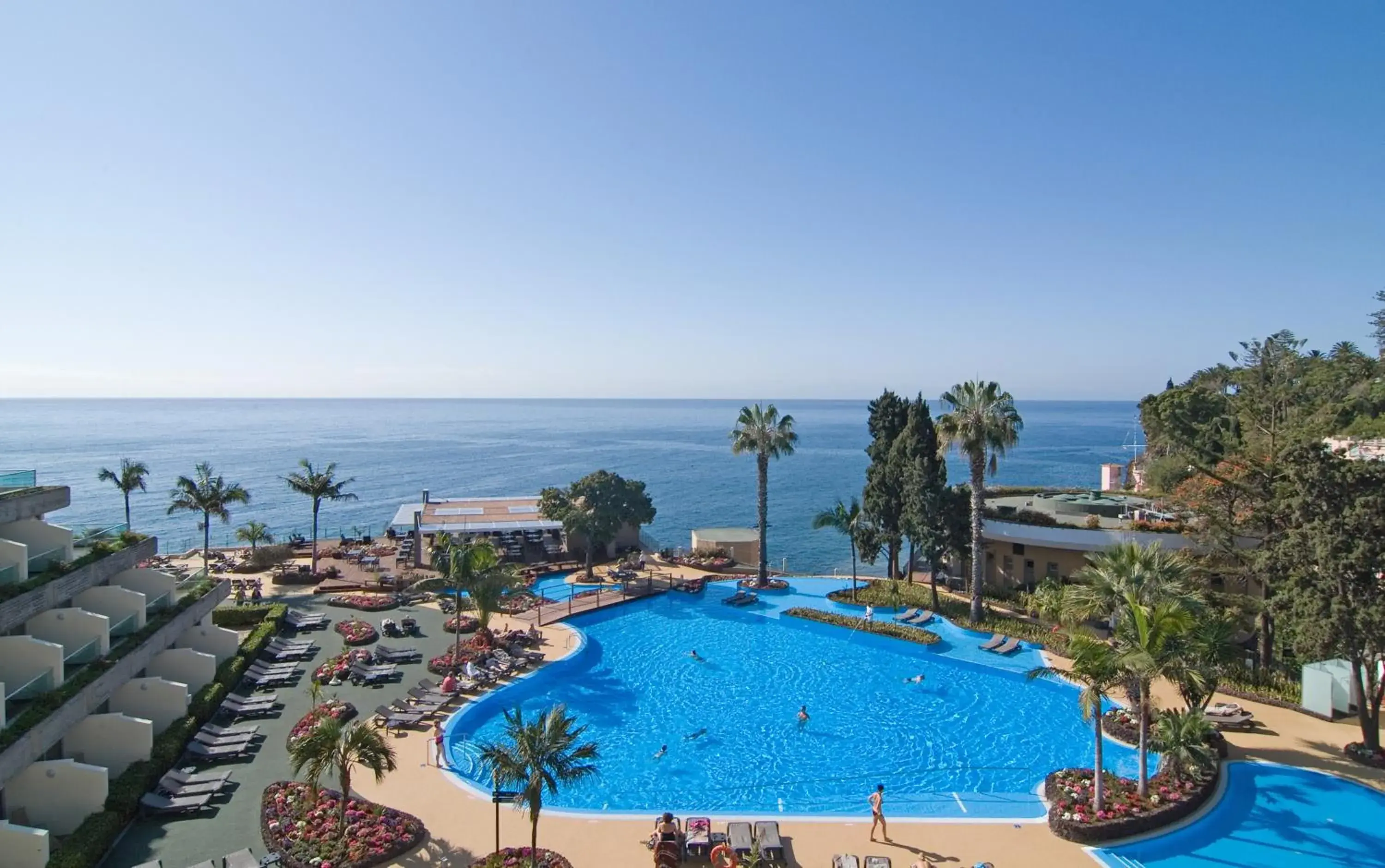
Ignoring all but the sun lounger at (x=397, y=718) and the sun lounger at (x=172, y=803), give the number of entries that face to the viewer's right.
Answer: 2

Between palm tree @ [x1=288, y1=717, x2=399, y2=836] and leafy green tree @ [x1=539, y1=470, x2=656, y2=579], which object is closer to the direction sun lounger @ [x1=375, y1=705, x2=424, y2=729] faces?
the leafy green tree

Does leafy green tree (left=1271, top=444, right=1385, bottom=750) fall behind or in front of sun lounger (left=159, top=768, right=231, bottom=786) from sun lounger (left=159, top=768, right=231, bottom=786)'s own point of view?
in front

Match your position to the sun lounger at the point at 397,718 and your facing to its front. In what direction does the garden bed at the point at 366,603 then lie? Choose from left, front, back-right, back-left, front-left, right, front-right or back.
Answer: left

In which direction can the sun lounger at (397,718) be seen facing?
to the viewer's right

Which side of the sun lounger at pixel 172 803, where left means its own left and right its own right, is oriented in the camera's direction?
right

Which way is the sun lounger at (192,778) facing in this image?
to the viewer's right

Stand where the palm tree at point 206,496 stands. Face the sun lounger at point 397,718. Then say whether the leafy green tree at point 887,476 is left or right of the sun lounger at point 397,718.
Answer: left

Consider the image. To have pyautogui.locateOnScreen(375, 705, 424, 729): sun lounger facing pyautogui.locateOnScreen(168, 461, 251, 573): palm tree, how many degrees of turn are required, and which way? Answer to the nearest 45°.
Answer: approximately 90° to its left

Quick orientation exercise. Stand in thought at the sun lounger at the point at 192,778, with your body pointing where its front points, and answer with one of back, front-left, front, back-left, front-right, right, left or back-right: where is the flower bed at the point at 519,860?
front-right

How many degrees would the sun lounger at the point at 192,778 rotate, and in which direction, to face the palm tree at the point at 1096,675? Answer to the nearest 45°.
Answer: approximately 45° to its right

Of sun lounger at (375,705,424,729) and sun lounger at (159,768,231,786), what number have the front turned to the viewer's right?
2
